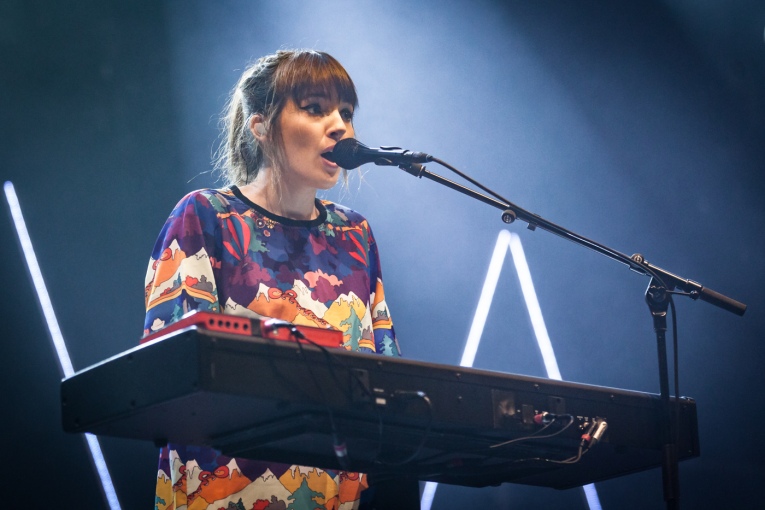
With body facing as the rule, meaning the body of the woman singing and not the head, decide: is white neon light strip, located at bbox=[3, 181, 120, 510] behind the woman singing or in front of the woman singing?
behind

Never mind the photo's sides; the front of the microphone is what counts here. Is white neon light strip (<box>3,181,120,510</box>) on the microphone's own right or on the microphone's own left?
on the microphone's own right

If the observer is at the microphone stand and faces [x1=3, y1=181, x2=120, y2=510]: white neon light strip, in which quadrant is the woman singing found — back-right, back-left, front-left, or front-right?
front-left

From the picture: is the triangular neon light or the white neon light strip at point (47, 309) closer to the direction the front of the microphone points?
the white neon light strip

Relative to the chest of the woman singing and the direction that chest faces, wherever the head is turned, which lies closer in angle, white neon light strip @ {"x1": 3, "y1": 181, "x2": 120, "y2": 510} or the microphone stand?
the microphone stand

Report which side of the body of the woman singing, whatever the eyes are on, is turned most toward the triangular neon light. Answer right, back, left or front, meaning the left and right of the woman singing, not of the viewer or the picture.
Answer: left

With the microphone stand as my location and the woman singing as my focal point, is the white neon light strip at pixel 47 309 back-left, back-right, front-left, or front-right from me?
front-right

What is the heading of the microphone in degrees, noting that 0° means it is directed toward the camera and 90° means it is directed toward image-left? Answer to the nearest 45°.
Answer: approximately 90°

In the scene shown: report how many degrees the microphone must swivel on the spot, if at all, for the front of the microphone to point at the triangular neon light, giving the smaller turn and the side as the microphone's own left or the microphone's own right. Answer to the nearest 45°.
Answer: approximately 90° to the microphone's own right

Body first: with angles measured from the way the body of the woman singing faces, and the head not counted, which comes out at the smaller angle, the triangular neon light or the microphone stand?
the microphone stand

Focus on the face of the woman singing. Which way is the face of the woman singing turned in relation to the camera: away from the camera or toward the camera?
toward the camera
